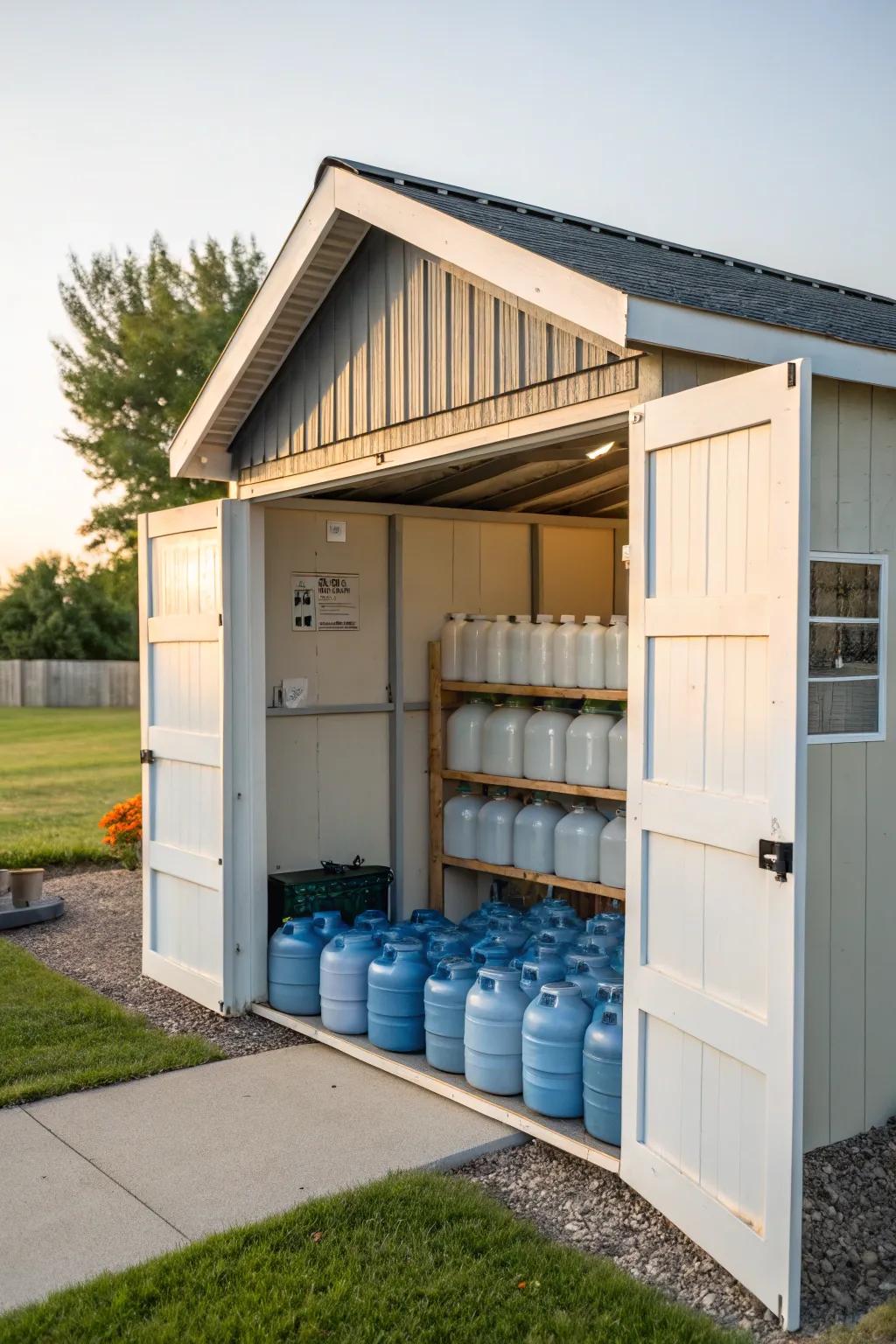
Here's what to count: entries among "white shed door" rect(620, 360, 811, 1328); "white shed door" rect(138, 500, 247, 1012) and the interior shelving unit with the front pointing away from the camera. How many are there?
0

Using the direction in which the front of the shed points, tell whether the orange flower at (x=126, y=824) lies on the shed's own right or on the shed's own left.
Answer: on the shed's own right

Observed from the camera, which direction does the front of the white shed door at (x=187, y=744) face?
facing the viewer and to the left of the viewer
